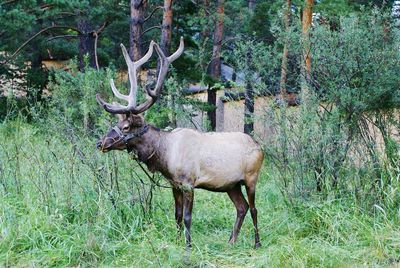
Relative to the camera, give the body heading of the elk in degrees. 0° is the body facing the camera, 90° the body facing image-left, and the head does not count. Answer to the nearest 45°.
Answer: approximately 90°
